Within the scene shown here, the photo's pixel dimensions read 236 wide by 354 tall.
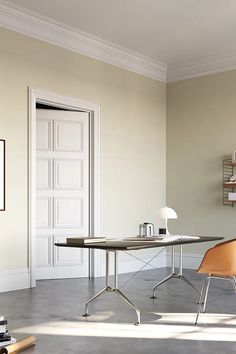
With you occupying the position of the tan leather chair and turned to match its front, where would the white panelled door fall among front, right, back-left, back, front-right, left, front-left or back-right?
front-right

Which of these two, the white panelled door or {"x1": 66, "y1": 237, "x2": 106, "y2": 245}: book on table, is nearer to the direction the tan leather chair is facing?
the book on table

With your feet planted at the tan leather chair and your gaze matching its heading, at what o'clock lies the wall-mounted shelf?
The wall-mounted shelf is roughly at 3 o'clock from the tan leather chair.

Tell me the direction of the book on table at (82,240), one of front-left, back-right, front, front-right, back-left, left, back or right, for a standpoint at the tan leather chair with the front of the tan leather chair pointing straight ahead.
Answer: front

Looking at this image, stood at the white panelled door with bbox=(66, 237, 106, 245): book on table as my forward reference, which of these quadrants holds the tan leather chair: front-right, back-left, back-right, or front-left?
front-left

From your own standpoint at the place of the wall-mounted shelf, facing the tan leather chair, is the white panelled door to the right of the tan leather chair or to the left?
right

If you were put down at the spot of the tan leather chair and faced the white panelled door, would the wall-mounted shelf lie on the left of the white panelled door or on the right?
right

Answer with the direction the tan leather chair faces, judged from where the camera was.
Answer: facing to the left of the viewer
